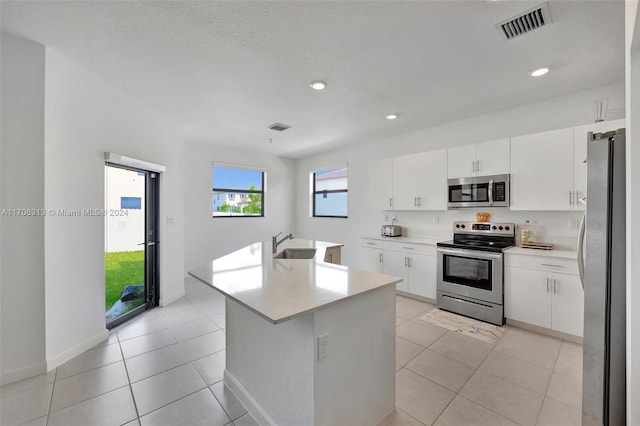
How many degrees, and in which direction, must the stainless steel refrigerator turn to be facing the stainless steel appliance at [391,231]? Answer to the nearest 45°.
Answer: approximately 45° to its right

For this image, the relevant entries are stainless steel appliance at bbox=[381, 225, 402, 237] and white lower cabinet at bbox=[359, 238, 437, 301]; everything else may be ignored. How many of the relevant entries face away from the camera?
0

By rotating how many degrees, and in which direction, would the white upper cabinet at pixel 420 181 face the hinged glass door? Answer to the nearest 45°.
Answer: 0° — it already faces it

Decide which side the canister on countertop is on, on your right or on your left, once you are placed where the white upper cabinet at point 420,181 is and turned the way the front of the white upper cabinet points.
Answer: on your left

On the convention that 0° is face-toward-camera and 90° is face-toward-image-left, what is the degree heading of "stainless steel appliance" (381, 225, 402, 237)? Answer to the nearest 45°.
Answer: approximately 45°

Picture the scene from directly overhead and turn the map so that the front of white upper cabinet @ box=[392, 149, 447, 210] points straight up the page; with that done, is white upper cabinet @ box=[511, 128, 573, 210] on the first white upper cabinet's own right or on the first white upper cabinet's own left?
on the first white upper cabinet's own left

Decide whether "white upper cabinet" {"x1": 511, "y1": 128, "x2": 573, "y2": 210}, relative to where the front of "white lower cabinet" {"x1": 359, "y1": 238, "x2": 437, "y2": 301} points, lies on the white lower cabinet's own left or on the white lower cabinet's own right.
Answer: on the white lower cabinet's own left

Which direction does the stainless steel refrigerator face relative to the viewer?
to the viewer's left
